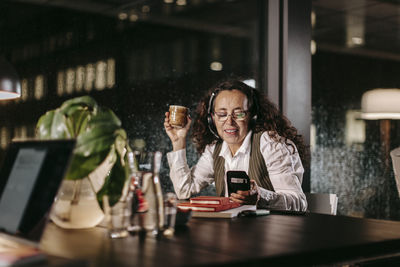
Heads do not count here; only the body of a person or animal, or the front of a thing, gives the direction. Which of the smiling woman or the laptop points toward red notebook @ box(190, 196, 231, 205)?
the smiling woman

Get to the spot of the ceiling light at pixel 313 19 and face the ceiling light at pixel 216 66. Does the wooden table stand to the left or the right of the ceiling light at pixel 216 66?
left

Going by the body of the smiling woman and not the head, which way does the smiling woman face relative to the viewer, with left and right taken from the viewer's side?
facing the viewer

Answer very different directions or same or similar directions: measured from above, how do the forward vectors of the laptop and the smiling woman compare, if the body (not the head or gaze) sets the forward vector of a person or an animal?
same or similar directions

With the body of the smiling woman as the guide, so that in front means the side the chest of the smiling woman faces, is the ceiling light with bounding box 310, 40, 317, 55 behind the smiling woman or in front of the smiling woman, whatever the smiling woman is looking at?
behind

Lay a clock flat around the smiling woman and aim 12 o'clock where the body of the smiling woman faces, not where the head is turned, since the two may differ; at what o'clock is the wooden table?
The wooden table is roughly at 12 o'clock from the smiling woman.

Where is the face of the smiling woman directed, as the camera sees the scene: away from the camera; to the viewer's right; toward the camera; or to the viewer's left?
toward the camera

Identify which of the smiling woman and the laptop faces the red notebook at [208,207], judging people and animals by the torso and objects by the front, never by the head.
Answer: the smiling woman

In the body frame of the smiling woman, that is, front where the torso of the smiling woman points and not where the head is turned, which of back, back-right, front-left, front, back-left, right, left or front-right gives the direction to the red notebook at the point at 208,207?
front

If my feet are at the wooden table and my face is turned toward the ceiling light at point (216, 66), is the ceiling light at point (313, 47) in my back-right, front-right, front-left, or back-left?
front-right
